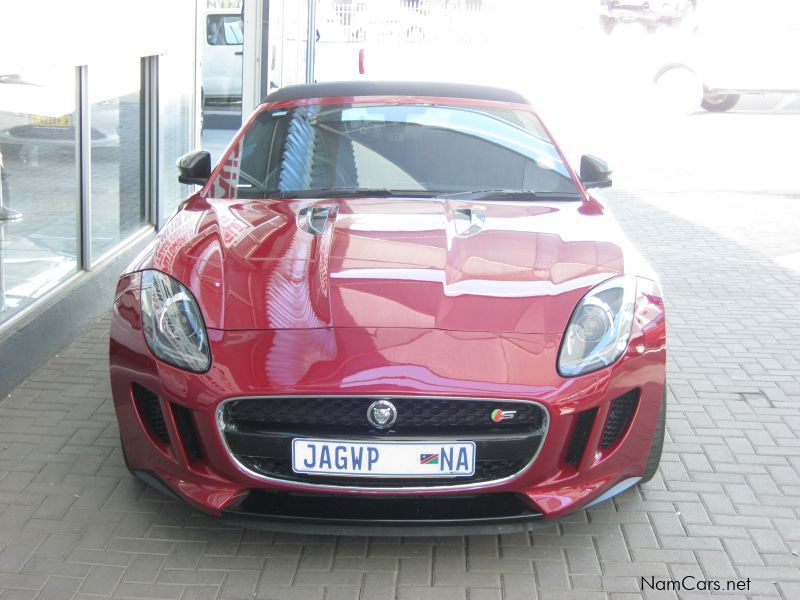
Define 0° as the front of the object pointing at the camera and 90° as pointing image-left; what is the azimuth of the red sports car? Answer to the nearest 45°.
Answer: approximately 0°

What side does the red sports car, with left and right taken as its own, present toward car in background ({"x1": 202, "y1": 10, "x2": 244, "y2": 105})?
back
